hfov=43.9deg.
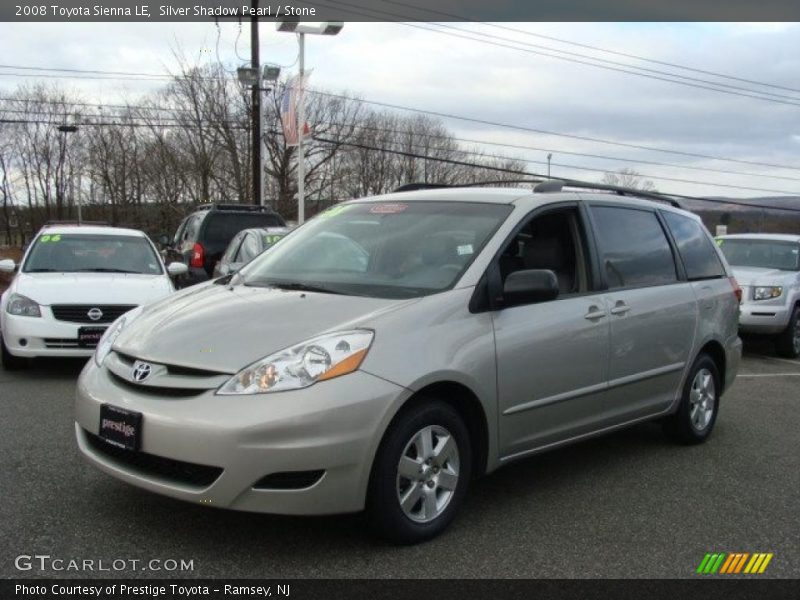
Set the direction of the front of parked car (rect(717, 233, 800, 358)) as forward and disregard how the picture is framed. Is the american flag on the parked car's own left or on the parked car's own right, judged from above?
on the parked car's own right

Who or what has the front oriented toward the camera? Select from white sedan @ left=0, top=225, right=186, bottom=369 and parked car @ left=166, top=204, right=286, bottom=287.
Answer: the white sedan

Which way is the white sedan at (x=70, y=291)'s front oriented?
toward the camera

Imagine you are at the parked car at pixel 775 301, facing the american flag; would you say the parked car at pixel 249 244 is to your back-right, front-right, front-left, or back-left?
front-left

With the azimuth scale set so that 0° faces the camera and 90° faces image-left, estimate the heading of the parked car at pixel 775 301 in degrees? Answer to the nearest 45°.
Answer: approximately 45°

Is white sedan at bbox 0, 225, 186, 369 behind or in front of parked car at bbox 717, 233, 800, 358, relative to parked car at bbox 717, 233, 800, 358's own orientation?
in front

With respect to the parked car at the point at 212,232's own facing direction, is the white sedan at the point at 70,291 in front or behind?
behind

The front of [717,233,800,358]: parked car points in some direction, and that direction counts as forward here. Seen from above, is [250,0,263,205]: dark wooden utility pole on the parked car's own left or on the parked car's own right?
on the parked car's own right

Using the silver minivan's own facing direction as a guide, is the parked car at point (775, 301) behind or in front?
behind

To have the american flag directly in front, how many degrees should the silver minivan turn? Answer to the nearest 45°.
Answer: approximately 135° to its right

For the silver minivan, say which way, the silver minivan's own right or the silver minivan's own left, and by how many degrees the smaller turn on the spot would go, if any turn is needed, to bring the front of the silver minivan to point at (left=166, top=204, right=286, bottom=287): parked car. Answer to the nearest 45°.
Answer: approximately 135° to the silver minivan's own right

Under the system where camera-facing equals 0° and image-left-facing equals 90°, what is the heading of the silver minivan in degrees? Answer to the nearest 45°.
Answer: approximately 45°

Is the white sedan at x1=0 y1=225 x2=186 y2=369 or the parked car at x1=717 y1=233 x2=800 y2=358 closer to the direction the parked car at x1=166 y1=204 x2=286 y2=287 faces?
the parked car

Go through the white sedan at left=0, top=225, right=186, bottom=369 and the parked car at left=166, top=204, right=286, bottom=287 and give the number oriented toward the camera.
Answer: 1
